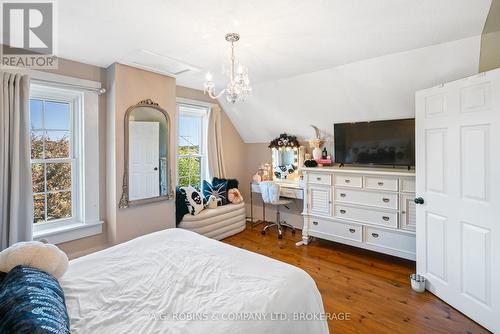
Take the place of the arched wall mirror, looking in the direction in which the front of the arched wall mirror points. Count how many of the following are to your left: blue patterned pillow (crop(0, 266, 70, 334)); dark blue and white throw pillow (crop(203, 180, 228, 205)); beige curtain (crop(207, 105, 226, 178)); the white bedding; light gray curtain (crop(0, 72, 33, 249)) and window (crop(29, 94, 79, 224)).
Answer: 2

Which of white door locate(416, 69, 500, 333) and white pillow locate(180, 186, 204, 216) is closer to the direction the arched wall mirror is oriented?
the white door

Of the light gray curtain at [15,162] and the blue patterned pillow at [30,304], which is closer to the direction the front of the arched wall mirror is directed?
the blue patterned pillow

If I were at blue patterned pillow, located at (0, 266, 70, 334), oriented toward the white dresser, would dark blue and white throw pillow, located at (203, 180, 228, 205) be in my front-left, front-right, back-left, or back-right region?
front-left

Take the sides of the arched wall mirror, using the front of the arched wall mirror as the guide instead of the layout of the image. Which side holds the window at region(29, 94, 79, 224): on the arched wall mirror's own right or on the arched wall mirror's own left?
on the arched wall mirror's own right

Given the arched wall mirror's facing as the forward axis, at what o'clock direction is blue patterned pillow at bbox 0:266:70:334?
The blue patterned pillow is roughly at 2 o'clock from the arched wall mirror.

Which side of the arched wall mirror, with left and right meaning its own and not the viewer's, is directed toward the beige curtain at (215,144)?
left

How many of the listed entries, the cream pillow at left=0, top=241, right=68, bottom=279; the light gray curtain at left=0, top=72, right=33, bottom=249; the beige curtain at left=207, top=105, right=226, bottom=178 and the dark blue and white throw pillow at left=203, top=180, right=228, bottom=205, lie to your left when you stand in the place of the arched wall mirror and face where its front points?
2

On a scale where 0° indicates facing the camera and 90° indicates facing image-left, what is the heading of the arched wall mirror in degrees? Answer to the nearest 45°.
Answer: approximately 315°

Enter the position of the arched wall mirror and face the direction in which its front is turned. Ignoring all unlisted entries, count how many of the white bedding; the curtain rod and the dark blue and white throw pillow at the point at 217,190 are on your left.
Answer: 1

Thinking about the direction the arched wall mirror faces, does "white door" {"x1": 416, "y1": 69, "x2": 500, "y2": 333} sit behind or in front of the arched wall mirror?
in front

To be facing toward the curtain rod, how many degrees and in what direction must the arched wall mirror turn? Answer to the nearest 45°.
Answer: approximately 135° to its right

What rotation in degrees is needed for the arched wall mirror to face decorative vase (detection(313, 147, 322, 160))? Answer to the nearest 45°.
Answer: approximately 45° to its left

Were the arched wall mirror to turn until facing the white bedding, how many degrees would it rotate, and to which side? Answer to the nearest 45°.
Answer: approximately 45° to its right

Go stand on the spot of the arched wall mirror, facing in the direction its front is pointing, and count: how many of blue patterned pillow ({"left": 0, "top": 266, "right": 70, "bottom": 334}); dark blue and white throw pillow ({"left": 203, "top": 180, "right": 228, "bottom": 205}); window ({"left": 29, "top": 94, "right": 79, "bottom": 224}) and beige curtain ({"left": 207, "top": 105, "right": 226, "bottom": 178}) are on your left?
2
